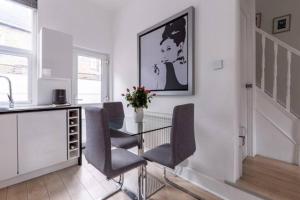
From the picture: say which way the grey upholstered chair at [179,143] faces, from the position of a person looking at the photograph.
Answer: facing away from the viewer and to the left of the viewer

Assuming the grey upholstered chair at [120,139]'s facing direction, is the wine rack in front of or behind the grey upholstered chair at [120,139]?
behind

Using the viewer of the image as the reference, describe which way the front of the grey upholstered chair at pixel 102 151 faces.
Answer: facing away from the viewer and to the right of the viewer

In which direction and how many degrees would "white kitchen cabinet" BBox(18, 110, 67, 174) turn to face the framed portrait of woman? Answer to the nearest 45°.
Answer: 0° — it already faces it

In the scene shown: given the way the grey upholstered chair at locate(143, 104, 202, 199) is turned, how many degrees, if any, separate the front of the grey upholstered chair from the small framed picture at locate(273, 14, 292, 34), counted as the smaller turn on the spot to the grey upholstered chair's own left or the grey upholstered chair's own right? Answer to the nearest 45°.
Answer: approximately 90° to the grey upholstered chair's own right

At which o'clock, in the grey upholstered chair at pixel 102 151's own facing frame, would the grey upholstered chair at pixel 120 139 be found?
the grey upholstered chair at pixel 120 139 is roughly at 11 o'clock from the grey upholstered chair at pixel 102 151.

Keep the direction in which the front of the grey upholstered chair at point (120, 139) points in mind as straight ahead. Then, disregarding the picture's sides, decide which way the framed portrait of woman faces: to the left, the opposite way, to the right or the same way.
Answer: to the right

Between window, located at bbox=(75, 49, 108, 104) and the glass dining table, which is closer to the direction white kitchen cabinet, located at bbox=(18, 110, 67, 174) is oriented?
the glass dining table
